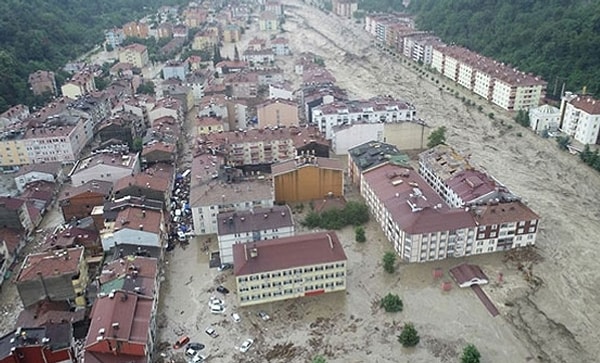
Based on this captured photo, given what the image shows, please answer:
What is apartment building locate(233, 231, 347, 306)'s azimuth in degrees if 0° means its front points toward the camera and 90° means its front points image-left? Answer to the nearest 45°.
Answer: approximately 0°

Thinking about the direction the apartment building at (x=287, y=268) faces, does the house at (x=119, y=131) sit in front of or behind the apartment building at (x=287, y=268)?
behind

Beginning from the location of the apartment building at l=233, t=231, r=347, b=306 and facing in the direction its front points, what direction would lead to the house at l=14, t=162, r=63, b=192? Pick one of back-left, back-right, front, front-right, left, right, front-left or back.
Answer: back-right

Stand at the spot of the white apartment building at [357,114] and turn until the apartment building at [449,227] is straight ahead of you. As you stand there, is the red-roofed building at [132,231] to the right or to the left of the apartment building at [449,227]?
right

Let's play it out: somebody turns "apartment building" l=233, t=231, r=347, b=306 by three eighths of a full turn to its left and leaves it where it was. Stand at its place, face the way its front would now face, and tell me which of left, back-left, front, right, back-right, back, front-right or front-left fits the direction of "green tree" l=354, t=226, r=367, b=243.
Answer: front

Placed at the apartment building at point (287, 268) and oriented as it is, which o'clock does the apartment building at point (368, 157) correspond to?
The apartment building at point (368, 157) is roughly at 7 o'clock from the apartment building at point (287, 268).

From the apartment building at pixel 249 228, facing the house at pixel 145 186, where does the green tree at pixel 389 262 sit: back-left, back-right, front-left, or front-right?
back-right

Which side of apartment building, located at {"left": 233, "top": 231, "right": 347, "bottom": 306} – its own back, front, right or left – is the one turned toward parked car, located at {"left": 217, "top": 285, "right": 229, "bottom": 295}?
right

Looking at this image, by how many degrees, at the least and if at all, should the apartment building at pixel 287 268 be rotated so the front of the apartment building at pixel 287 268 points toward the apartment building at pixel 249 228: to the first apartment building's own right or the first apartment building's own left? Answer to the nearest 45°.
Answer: approximately 135° to the first apartment building's own right

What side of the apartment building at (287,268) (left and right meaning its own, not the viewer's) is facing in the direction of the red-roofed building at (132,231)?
right

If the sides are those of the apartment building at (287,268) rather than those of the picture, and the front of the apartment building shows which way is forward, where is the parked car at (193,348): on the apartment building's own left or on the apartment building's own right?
on the apartment building's own right

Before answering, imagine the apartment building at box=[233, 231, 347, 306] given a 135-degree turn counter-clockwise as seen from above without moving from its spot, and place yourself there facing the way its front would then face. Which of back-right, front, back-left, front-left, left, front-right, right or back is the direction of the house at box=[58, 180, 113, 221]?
left

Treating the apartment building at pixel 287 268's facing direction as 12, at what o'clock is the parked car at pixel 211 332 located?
The parked car is roughly at 2 o'clock from the apartment building.

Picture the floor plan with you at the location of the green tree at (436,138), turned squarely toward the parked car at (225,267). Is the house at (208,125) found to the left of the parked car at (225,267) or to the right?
right

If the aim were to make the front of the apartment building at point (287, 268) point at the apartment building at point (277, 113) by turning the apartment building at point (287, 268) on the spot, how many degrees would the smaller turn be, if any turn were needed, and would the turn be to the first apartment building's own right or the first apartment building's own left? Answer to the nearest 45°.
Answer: approximately 180°

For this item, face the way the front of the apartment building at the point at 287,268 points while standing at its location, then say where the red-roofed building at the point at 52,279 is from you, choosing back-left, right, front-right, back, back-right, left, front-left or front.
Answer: right

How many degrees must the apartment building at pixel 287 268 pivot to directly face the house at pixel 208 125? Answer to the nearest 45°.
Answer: approximately 180°
